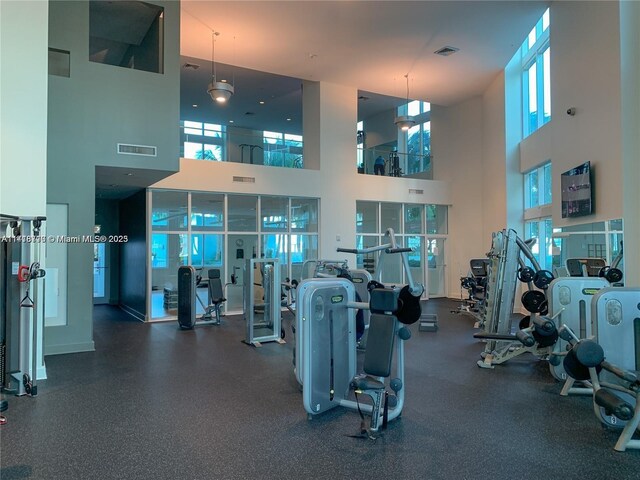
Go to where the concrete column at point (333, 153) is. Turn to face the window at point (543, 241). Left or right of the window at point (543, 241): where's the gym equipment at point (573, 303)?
right

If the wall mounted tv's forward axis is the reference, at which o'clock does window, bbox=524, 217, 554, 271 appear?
The window is roughly at 4 o'clock from the wall mounted tv.

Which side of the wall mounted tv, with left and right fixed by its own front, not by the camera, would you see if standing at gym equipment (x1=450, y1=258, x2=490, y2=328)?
right

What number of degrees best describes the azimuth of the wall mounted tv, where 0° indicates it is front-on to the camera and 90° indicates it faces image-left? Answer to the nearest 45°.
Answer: approximately 45°

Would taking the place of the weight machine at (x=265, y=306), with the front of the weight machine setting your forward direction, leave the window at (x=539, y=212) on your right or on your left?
on your left

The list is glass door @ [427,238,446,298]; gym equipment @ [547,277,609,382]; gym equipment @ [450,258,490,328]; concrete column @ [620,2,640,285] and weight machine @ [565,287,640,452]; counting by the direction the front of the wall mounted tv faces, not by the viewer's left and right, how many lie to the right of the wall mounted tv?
2

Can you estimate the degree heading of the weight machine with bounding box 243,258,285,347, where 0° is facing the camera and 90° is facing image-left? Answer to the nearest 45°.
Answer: approximately 315°

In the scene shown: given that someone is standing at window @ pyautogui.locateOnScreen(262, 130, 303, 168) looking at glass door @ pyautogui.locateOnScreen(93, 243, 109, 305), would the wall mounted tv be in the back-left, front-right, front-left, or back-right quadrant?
back-left

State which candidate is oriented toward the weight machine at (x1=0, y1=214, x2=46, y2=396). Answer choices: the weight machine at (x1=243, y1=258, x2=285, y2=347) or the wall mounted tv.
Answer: the wall mounted tv

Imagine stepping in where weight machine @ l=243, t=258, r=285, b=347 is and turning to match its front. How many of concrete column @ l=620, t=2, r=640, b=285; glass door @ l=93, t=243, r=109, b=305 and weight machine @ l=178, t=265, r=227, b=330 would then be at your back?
2
